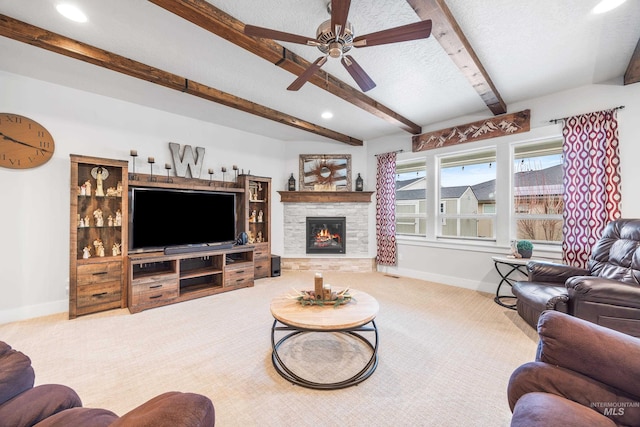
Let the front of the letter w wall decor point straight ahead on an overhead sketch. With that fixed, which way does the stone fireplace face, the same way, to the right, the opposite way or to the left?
to the right

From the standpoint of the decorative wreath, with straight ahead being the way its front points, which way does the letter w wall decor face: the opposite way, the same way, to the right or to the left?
to the left

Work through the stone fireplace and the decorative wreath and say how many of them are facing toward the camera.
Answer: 2

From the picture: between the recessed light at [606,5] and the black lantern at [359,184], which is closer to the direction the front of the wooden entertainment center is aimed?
the recessed light

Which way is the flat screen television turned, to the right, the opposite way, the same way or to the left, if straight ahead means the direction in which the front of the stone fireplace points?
to the left

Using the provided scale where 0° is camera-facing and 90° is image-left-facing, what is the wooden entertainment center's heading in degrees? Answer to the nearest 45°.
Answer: approximately 315°

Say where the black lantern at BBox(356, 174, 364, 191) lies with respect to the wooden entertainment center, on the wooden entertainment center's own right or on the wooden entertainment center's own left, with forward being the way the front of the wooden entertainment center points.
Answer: on the wooden entertainment center's own left

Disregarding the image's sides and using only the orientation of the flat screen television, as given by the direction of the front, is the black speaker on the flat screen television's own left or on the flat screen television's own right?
on the flat screen television's own left

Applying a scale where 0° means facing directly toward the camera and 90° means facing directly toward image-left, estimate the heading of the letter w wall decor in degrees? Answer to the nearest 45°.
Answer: approximately 315°
